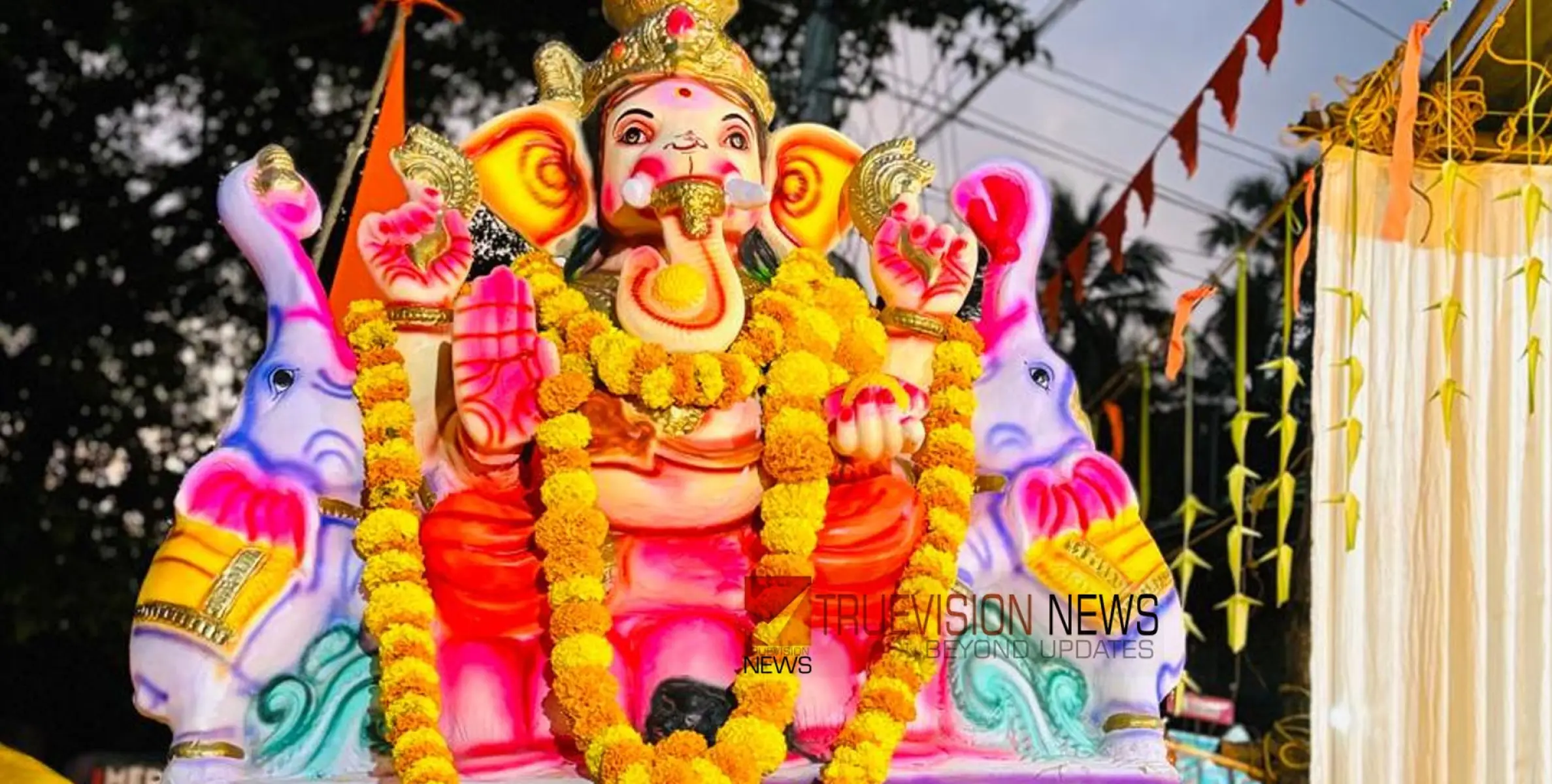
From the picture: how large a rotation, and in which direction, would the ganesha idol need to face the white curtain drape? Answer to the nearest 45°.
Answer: approximately 135° to its left

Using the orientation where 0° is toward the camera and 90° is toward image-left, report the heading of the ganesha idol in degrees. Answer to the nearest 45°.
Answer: approximately 0°

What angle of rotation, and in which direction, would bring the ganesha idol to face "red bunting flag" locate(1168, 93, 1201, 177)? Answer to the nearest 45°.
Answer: approximately 135° to its left

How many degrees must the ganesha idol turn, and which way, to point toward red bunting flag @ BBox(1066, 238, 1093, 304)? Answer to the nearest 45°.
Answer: approximately 135° to its left

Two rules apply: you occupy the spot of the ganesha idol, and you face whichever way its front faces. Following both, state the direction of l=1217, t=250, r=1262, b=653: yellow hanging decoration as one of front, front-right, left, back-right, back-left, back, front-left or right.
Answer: back-left

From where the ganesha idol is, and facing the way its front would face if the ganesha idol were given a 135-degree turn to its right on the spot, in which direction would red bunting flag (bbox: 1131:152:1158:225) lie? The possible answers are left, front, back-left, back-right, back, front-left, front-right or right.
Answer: right
